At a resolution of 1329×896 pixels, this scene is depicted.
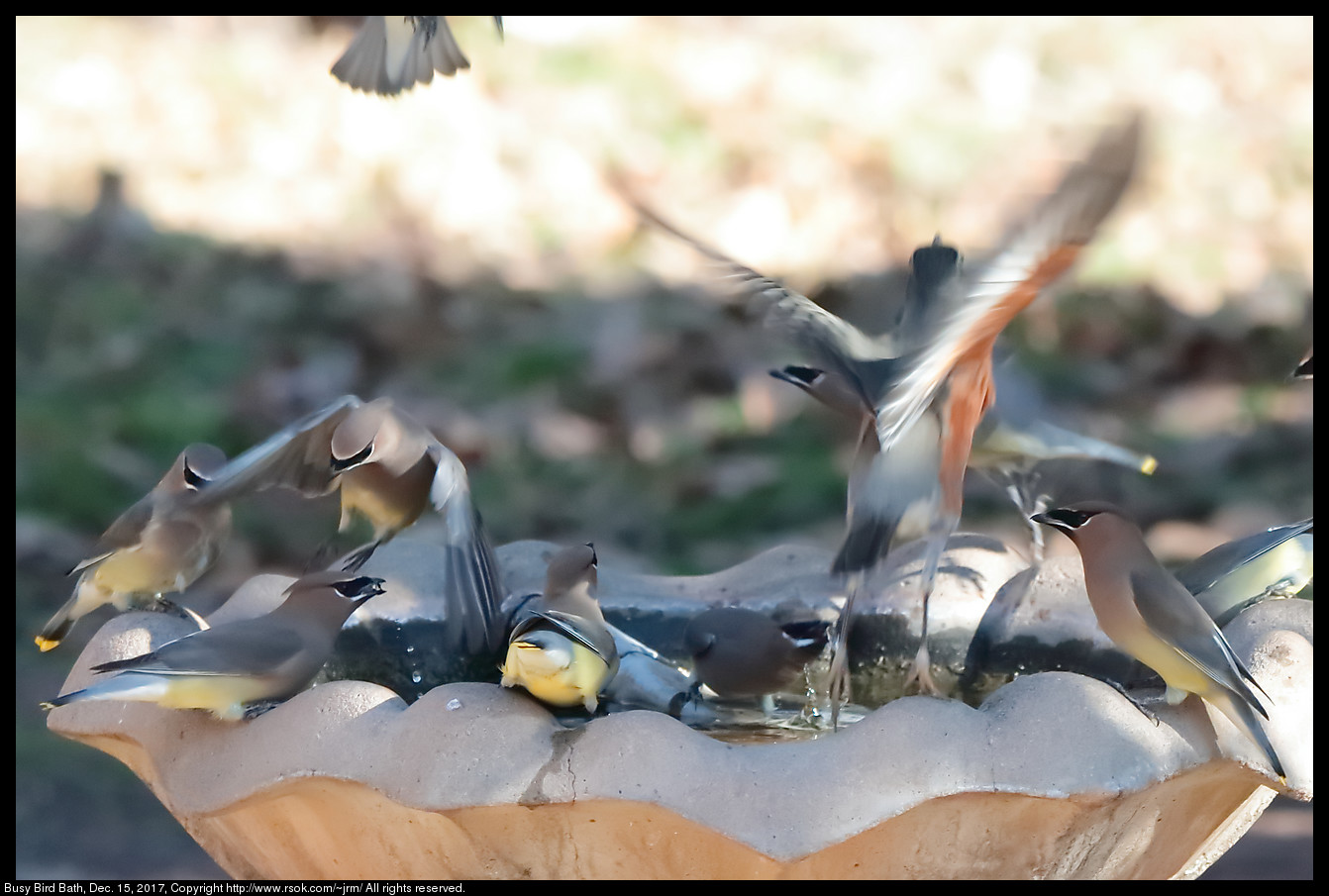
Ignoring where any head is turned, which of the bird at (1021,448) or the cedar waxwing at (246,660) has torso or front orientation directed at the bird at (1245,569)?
the cedar waxwing

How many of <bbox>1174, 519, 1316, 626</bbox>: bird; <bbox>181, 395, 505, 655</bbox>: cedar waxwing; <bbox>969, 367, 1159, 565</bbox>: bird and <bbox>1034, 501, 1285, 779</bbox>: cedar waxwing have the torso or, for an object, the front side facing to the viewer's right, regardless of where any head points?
1

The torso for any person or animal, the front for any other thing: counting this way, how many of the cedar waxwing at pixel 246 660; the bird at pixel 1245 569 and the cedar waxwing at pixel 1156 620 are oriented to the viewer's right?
1

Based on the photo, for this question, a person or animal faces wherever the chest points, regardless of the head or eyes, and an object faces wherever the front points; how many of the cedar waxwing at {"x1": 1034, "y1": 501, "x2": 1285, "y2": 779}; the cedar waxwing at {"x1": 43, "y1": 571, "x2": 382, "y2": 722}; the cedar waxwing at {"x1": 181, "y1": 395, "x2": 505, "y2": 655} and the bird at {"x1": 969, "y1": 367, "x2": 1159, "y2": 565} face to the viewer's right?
1

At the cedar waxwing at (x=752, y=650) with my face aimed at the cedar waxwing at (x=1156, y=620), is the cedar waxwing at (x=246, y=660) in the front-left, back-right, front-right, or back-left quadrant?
back-right

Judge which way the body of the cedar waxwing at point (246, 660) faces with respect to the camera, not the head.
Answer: to the viewer's right

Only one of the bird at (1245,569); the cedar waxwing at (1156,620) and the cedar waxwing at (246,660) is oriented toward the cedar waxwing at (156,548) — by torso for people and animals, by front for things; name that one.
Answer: the cedar waxwing at (1156,620)

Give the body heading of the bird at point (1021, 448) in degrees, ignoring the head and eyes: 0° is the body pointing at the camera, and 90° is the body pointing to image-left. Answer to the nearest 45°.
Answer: approximately 90°

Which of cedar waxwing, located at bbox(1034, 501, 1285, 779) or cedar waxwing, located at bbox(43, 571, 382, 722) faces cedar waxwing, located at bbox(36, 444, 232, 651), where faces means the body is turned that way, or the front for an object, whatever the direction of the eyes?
cedar waxwing, located at bbox(1034, 501, 1285, 779)

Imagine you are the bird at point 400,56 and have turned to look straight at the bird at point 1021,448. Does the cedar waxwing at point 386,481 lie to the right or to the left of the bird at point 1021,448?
right

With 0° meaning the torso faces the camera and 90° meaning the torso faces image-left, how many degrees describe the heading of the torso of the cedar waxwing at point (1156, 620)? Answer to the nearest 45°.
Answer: approximately 90°

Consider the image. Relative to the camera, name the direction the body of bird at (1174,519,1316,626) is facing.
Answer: to the viewer's left
